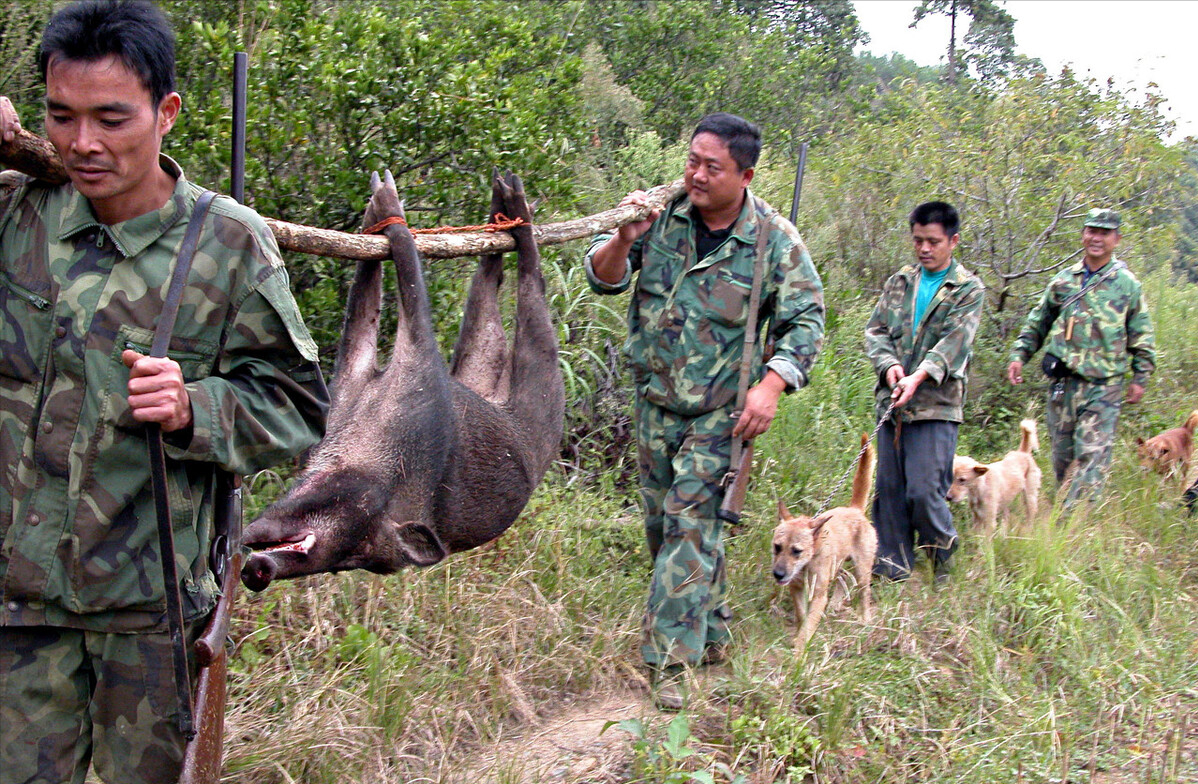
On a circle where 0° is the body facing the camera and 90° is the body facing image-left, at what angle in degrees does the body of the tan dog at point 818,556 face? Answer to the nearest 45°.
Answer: approximately 45°

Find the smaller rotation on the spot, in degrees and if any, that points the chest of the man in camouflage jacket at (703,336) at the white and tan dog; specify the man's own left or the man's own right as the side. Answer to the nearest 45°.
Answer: approximately 180°

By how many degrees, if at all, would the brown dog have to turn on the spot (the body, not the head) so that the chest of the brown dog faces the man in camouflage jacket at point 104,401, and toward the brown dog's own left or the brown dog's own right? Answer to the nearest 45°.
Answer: approximately 90° to the brown dog's own left

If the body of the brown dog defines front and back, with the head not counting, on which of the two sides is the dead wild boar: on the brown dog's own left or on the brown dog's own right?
on the brown dog's own left

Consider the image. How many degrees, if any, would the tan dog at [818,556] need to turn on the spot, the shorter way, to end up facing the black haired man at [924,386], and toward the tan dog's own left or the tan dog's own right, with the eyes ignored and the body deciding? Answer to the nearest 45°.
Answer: approximately 180°

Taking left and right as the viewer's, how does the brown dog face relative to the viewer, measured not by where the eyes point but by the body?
facing to the left of the viewer

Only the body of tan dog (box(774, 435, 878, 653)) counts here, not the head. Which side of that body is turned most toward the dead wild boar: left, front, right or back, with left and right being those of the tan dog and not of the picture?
front

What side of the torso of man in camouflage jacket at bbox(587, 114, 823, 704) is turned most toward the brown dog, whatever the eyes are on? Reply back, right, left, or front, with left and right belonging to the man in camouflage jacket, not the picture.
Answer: back

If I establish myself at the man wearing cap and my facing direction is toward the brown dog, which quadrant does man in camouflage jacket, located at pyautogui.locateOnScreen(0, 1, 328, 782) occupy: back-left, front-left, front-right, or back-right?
back-right

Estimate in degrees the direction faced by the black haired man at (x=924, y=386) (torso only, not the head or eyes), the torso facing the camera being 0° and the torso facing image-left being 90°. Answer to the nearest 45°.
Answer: approximately 45°

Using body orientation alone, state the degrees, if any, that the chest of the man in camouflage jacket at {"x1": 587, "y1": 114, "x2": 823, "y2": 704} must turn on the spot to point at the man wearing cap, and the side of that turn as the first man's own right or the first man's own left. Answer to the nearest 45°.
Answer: approximately 180°

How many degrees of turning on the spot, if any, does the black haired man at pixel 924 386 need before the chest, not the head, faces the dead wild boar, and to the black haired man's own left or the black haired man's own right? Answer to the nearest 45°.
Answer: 0° — they already face it

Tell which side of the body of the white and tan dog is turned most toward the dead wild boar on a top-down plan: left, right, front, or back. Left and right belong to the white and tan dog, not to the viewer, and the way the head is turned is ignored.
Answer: front
